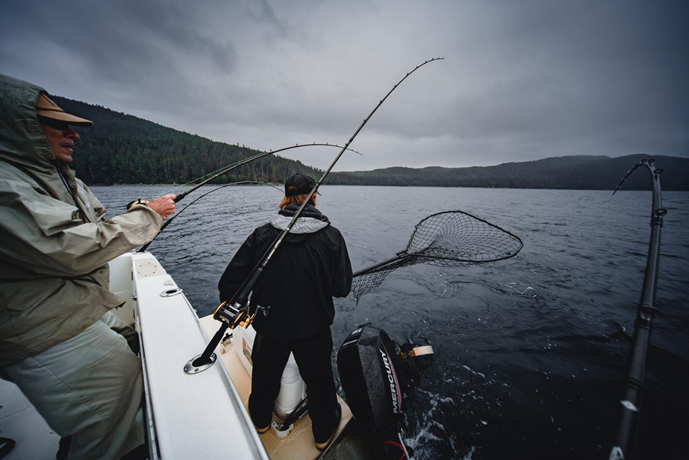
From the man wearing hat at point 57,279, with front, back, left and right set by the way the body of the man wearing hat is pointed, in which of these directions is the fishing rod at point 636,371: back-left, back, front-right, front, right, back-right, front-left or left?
front-right

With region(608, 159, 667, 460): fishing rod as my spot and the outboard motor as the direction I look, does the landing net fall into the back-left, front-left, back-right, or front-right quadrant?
front-right

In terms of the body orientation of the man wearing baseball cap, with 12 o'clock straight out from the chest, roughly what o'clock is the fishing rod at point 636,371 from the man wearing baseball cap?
The fishing rod is roughly at 4 o'clock from the man wearing baseball cap.

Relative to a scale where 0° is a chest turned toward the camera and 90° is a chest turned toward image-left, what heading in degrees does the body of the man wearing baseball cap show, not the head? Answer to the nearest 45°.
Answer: approximately 180°

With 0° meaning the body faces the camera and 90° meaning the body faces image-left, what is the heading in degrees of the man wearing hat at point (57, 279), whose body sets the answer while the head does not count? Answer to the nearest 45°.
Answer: approximately 270°

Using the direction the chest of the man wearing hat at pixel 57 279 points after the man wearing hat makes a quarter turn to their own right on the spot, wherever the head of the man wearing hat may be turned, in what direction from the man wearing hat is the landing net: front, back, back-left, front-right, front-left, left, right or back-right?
left

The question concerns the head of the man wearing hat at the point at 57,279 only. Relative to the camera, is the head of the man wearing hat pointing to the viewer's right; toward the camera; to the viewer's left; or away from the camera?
to the viewer's right

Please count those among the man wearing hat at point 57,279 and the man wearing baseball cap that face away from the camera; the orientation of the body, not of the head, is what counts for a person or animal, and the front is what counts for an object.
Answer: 1

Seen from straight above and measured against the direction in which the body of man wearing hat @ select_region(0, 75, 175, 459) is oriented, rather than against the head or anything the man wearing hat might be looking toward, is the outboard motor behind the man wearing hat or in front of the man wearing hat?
in front

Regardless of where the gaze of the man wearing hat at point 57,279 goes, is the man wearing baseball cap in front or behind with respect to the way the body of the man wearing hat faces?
in front
